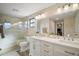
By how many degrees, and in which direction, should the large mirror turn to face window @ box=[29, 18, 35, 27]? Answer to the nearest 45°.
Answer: approximately 45° to its right

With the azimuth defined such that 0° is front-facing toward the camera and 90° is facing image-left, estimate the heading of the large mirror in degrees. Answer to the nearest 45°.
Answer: approximately 45°

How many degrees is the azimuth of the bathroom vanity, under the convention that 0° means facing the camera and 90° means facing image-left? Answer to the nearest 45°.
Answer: approximately 45°

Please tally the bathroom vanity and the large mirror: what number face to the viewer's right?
0
